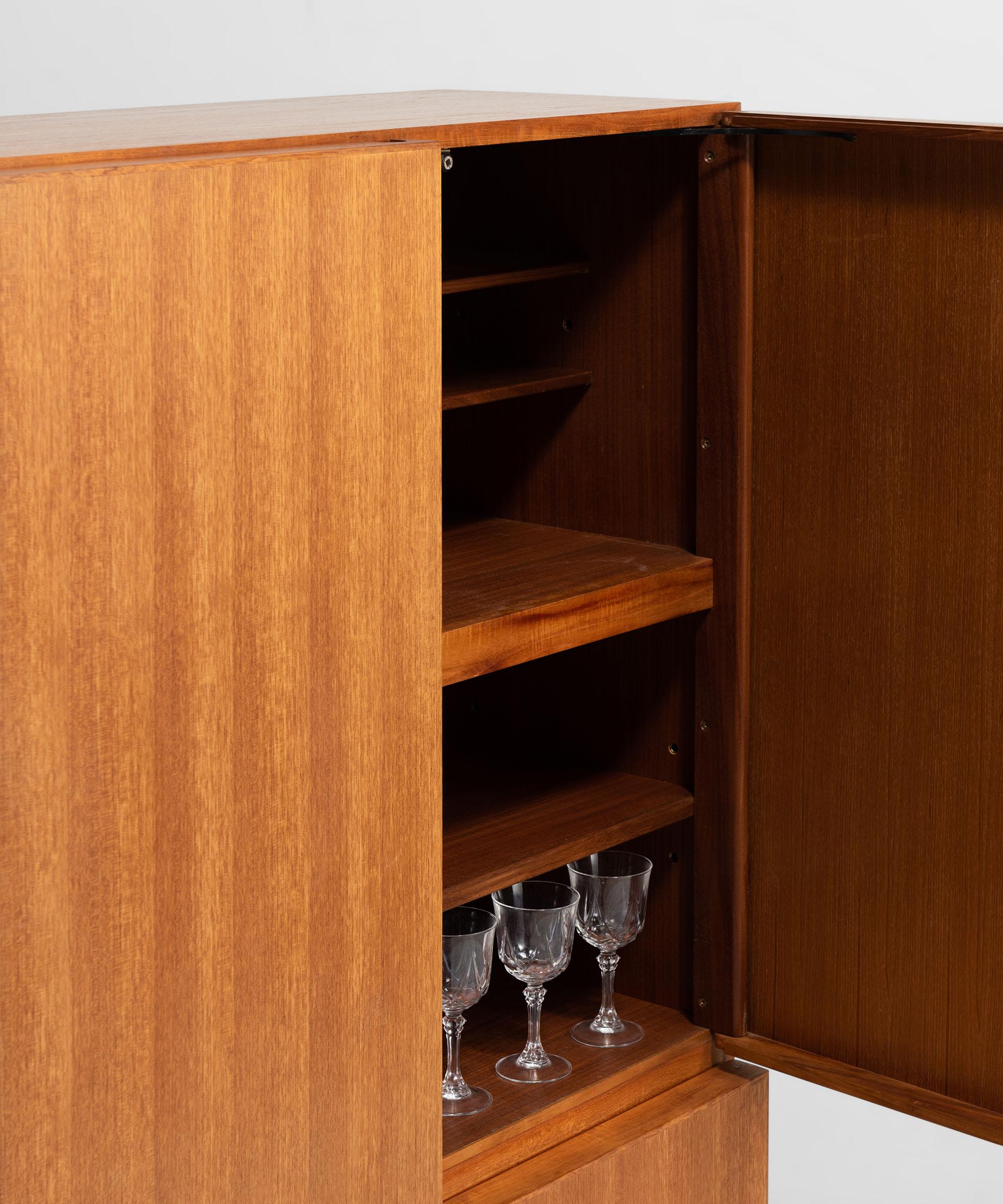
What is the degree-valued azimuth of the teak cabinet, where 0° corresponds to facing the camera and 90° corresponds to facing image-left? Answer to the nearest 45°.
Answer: approximately 315°
